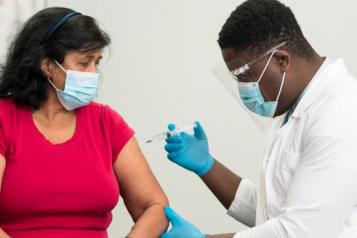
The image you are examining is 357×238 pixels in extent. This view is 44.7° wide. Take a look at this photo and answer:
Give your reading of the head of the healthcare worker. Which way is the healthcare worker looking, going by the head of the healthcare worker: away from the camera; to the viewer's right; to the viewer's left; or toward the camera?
to the viewer's left

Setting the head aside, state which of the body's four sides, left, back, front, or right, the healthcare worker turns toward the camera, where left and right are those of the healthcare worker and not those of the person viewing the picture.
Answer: left

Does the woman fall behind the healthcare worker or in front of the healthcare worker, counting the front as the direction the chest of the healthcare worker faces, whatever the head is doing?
in front
